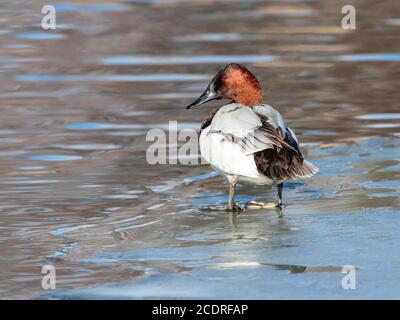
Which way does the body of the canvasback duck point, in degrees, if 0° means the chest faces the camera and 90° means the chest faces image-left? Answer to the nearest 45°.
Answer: approximately 135°
